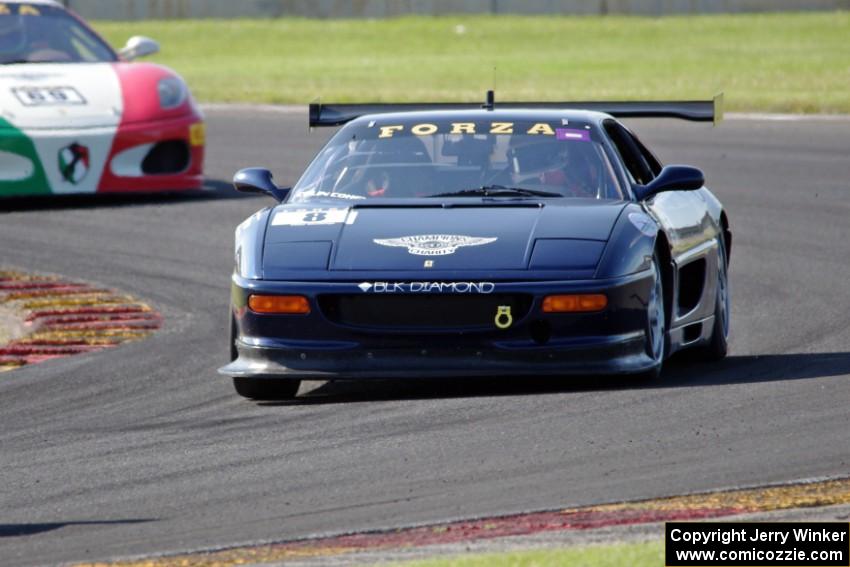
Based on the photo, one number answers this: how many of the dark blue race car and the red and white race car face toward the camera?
2

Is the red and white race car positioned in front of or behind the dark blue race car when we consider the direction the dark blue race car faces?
behind

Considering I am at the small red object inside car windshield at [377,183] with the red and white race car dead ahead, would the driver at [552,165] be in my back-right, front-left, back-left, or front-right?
back-right

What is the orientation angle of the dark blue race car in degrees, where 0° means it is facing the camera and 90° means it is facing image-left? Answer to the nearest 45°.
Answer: approximately 0°

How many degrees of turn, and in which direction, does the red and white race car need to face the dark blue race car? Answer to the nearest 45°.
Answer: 0° — it already faces it
